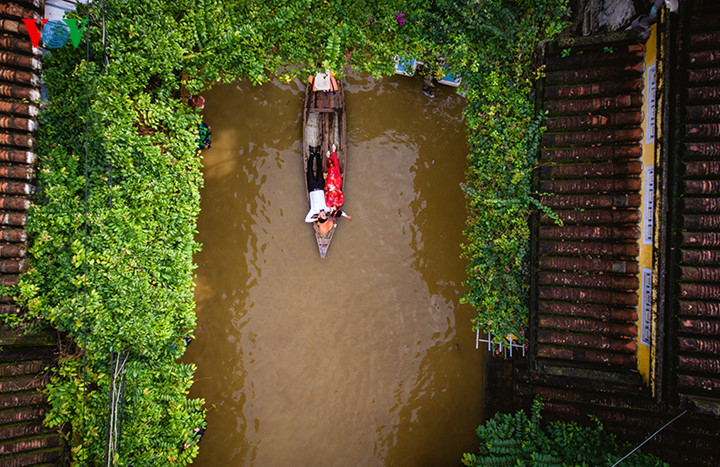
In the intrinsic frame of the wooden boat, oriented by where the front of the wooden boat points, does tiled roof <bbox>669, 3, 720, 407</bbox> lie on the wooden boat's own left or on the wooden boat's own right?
on the wooden boat's own left

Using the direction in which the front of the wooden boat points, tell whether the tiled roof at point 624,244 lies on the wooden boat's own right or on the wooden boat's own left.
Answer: on the wooden boat's own left

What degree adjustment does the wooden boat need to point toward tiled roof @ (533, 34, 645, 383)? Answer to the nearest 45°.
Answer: approximately 45° to its left

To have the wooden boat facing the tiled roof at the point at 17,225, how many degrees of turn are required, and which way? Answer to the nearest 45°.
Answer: approximately 45° to its right

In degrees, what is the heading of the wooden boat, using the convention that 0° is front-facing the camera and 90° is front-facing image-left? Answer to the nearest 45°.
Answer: approximately 0°
